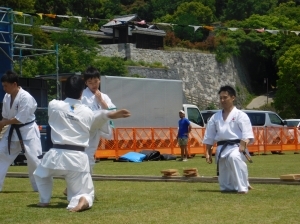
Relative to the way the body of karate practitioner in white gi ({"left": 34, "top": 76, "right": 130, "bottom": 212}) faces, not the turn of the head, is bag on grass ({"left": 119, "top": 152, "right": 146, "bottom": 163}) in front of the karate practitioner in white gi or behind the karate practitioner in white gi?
in front

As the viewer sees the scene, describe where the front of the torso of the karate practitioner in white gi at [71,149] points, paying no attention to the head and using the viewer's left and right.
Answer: facing away from the viewer

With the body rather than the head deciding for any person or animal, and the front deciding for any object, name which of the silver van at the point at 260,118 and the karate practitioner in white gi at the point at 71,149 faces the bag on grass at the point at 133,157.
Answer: the karate practitioner in white gi

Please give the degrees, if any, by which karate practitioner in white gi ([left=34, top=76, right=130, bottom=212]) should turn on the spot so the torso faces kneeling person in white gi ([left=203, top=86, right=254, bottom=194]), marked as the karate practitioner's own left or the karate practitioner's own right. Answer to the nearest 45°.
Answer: approximately 45° to the karate practitioner's own right

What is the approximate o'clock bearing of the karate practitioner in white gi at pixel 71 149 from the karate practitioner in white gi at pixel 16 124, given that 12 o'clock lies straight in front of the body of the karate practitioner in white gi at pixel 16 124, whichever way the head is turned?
the karate practitioner in white gi at pixel 71 149 is roughly at 10 o'clock from the karate practitioner in white gi at pixel 16 124.

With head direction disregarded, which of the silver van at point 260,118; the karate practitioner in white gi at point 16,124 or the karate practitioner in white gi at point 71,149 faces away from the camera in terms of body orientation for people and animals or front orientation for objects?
the karate practitioner in white gi at point 71,149

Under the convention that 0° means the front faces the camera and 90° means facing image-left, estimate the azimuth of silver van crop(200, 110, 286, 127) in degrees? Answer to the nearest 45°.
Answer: approximately 270°
